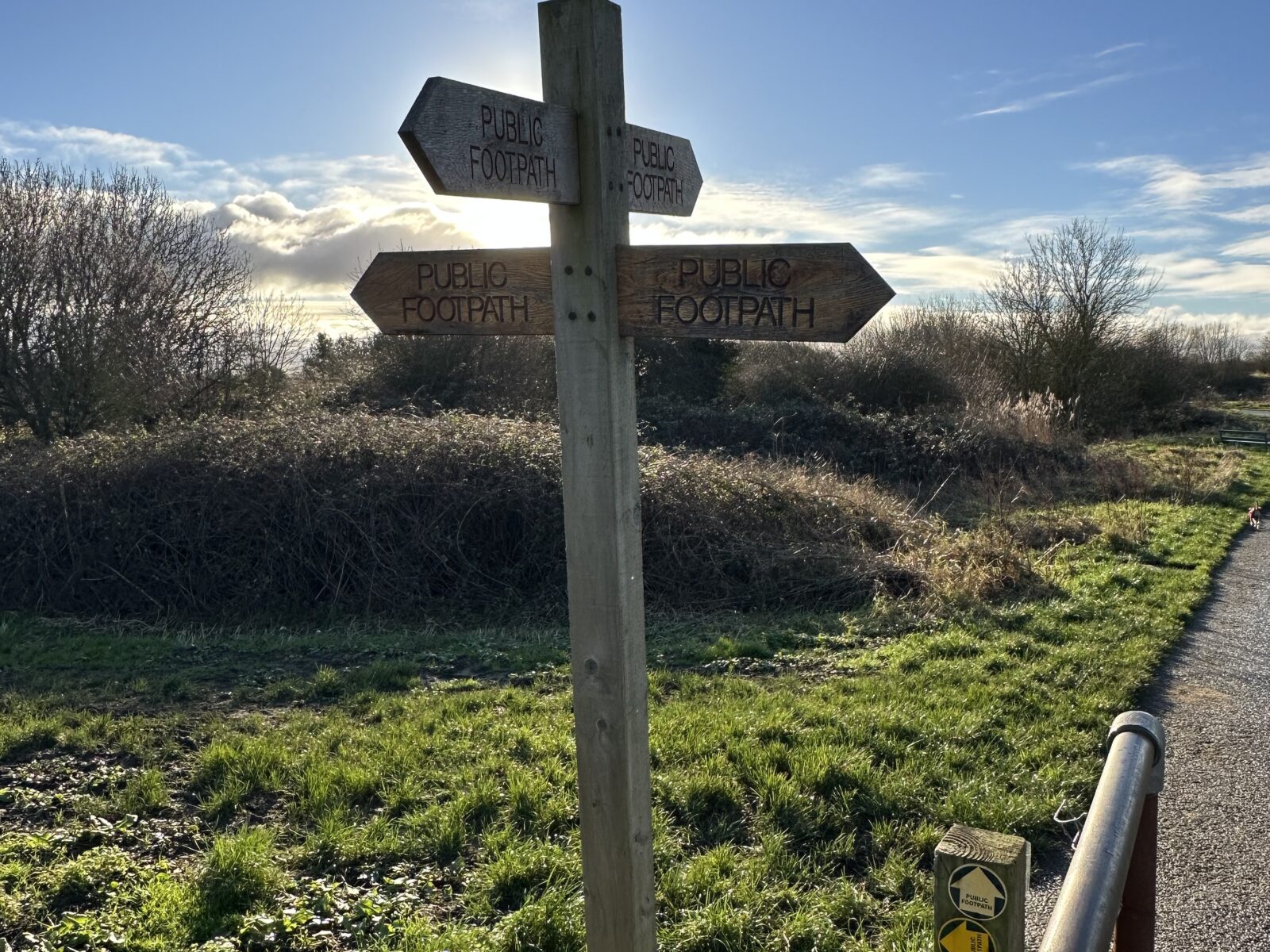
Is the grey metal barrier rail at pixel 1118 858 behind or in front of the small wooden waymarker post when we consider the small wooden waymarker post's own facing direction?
behind

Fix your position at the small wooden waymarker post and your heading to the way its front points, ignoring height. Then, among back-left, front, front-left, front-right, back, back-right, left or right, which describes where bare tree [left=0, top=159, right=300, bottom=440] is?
back-right

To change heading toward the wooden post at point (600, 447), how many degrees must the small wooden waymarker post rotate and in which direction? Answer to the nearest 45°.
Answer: approximately 135° to its right

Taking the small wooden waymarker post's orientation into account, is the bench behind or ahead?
behind

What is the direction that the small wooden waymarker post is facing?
toward the camera

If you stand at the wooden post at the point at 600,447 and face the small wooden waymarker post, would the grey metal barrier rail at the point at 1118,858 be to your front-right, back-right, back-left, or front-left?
front-left
